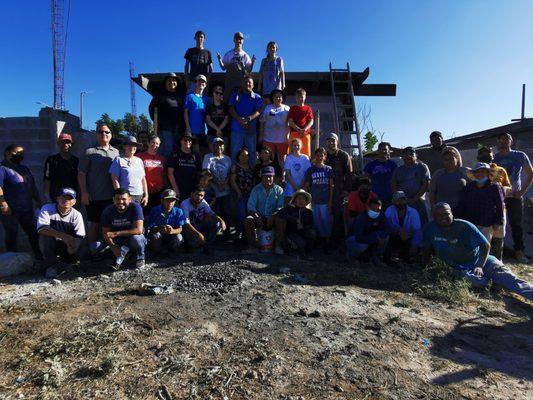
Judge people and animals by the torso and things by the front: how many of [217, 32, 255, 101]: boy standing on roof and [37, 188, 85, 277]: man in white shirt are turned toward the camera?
2

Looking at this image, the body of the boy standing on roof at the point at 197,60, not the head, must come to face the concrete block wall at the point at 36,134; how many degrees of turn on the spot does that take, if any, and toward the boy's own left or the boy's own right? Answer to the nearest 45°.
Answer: approximately 90° to the boy's own right

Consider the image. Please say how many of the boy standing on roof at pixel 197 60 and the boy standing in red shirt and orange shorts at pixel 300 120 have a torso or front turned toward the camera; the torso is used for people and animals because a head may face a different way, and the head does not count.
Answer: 2

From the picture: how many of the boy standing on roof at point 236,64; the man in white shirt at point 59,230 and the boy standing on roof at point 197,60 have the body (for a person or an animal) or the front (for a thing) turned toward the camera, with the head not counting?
3

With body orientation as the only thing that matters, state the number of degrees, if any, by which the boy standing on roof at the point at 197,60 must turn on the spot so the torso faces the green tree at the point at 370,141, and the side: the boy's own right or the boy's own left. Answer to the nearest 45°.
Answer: approximately 135° to the boy's own left

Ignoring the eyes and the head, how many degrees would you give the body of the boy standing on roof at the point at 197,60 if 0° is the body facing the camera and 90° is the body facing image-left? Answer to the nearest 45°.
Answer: approximately 0°

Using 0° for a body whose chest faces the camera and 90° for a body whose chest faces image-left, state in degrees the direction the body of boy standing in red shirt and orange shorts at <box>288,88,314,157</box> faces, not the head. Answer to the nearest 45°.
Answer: approximately 0°

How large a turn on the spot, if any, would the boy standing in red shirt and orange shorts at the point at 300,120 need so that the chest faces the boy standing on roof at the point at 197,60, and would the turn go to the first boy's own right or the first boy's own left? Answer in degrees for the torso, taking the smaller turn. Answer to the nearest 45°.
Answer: approximately 90° to the first boy's own right

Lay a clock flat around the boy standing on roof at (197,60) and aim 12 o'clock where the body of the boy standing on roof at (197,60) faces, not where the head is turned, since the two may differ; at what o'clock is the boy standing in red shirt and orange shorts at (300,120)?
the boy standing in red shirt and orange shorts at (300,120) is roughly at 10 o'clock from the boy standing on roof at (197,60).
